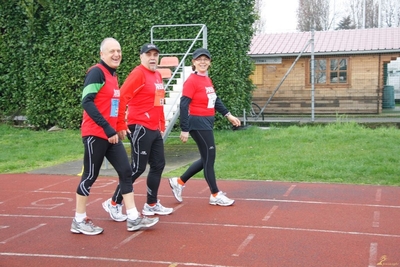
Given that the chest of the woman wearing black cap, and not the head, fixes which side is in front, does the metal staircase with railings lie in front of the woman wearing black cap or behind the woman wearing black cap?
behind

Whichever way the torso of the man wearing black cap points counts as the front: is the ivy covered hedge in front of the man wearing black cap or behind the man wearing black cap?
behind

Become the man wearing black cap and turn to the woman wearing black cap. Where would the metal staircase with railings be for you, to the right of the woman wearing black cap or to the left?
left

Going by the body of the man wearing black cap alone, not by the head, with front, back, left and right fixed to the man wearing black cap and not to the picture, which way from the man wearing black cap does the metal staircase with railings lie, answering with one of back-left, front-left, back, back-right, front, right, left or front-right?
back-left

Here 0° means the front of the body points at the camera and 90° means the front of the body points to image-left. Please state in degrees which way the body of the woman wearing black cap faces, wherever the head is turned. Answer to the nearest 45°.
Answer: approximately 315°

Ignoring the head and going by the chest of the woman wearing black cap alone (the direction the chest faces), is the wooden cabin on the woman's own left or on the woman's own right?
on the woman's own left

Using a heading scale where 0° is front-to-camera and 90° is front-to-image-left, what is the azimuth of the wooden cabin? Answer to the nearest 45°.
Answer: approximately 0°

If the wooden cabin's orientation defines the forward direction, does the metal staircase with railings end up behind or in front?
in front

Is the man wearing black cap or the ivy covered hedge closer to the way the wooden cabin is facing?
the man wearing black cap

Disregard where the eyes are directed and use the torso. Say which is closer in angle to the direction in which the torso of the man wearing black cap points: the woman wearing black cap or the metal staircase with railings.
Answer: the woman wearing black cap
